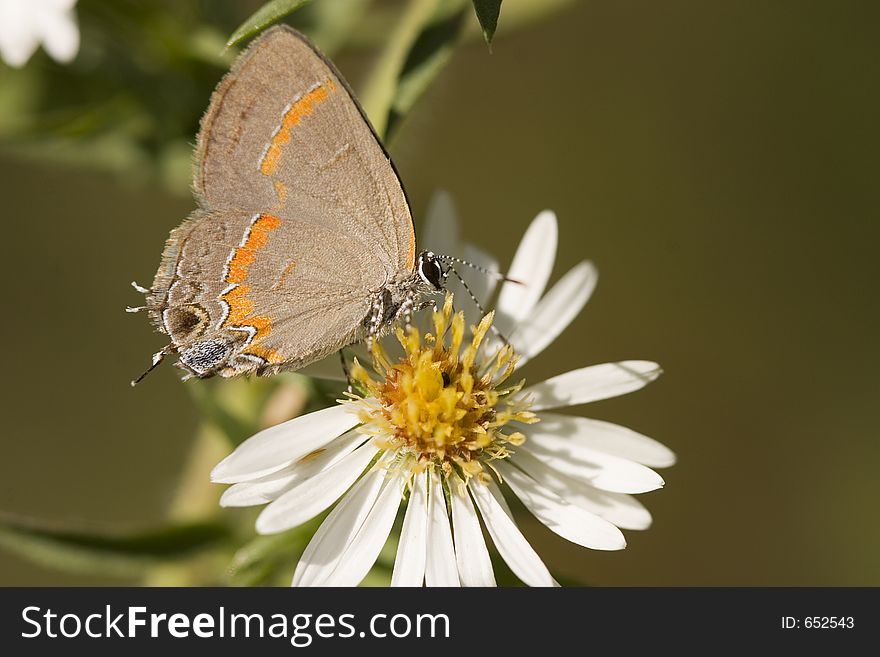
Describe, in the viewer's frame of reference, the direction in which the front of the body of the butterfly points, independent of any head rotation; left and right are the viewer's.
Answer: facing to the right of the viewer
